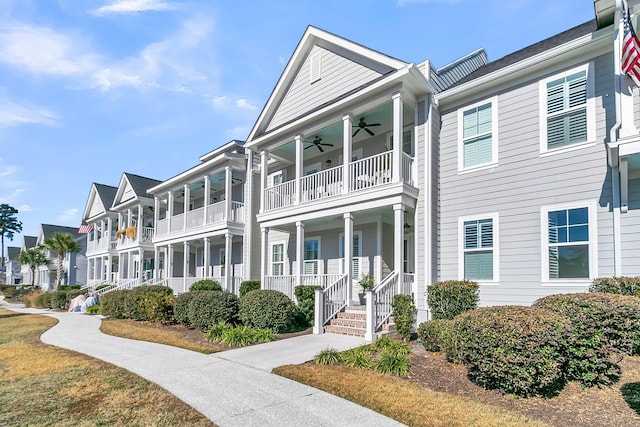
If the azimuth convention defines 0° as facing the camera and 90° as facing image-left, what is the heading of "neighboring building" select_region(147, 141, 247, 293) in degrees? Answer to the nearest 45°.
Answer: approximately 45°

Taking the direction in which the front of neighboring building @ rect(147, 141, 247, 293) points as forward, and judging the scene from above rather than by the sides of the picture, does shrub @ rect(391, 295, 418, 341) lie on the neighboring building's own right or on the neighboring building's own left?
on the neighboring building's own left

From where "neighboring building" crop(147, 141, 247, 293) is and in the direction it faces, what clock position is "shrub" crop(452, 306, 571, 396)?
The shrub is roughly at 10 o'clock from the neighboring building.

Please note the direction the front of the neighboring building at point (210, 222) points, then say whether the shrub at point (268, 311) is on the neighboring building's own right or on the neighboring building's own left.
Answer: on the neighboring building's own left

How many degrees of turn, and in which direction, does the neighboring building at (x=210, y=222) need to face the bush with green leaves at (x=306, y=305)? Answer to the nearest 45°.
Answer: approximately 45° to its left

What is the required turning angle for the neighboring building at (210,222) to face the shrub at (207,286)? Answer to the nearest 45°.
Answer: approximately 45° to its left
